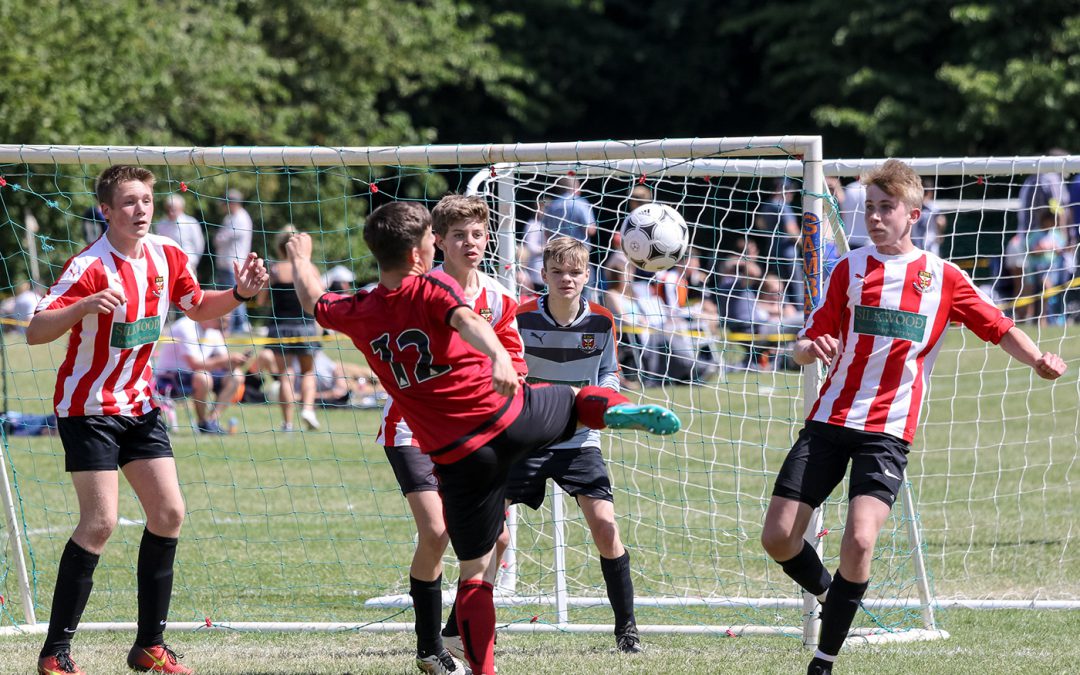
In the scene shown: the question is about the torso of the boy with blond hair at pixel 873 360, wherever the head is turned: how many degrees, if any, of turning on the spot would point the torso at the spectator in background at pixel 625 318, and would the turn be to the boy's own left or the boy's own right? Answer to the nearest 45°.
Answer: approximately 135° to the boy's own right

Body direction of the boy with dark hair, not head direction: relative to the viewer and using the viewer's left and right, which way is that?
facing away from the viewer and to the right of the viewer

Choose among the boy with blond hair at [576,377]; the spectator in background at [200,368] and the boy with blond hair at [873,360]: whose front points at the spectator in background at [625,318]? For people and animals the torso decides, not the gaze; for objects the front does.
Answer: the spectator in background at [200,368]

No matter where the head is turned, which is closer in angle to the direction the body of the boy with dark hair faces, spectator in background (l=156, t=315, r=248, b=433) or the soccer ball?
the soccer ball

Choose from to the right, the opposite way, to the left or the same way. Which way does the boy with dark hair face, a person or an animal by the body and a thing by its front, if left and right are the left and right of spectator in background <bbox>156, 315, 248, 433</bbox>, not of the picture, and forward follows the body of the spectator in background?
to the left

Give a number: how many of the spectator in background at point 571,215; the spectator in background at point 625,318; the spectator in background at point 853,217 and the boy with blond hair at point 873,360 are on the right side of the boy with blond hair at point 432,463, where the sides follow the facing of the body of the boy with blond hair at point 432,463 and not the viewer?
0

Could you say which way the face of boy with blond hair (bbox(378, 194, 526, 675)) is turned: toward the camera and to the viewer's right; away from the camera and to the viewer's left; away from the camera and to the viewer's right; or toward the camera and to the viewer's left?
toward the camera and to the viewer's right

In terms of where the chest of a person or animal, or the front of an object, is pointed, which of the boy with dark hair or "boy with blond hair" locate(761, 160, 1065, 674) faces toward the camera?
the boy with blond hair

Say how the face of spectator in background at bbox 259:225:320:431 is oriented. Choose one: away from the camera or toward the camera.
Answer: away from the camera

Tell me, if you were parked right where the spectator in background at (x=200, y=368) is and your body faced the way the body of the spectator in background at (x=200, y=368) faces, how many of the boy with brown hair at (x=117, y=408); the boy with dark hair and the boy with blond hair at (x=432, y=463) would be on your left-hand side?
0

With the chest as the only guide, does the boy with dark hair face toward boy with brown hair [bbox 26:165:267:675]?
no

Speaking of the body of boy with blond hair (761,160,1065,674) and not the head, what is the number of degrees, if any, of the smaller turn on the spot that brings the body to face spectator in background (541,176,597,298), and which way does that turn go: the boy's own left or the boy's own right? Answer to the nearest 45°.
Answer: approximately 135° to the boy's own right

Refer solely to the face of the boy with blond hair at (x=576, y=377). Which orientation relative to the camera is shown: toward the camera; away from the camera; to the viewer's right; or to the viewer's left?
toward the camera

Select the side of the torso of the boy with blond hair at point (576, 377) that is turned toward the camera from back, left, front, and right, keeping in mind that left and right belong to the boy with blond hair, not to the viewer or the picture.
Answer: front

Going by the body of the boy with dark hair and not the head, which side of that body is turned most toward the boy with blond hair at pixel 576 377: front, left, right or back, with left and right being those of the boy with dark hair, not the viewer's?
front

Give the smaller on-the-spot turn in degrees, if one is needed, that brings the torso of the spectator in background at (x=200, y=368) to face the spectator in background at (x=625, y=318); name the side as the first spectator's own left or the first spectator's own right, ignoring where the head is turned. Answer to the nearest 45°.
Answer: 0° — they already face them

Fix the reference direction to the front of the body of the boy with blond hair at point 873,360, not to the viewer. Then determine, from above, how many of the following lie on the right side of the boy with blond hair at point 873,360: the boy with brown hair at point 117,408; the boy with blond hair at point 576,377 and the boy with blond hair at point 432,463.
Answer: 3

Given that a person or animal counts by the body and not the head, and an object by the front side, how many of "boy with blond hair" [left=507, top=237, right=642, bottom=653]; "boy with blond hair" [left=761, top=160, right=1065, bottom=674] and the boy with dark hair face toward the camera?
2

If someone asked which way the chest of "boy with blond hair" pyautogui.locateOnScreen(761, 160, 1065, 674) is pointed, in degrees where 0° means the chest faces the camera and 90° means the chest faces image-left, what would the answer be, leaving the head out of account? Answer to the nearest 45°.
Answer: approximately 0°

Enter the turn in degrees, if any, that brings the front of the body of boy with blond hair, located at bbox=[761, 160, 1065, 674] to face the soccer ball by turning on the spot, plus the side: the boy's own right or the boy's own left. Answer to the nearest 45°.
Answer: approximately 135° to the boy's own right
